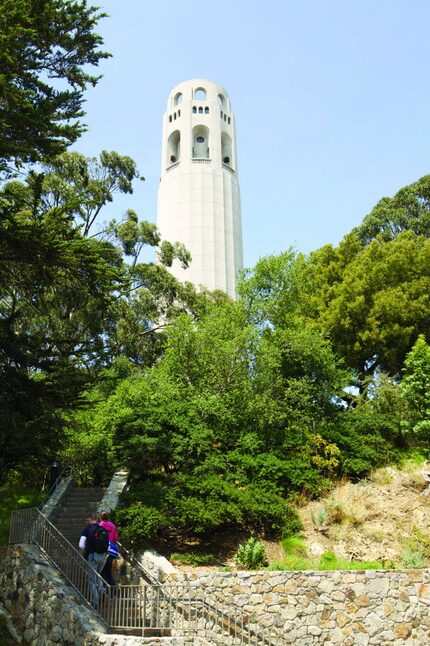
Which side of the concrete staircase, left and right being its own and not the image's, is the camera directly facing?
front

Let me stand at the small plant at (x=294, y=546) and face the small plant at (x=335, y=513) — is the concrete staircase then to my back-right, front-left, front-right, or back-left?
back-left

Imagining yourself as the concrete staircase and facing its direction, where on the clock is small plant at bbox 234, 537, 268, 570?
The small plant is roughly at 10 o'clock from the concrete staircase.

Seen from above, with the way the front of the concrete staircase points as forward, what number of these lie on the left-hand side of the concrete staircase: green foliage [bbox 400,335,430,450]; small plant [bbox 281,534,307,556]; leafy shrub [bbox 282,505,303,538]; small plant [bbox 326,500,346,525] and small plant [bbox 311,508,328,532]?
5

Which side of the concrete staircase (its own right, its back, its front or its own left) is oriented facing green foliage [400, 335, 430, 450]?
left

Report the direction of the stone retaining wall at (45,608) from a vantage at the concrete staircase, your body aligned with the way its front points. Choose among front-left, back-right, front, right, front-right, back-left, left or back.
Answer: front

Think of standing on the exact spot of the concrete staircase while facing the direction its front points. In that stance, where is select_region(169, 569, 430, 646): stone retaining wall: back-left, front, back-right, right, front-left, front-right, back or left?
front-left

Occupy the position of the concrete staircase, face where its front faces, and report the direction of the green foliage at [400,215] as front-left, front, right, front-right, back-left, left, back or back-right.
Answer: back-left

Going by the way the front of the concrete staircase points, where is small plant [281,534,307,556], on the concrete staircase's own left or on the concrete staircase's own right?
on the concrete staircase's own left

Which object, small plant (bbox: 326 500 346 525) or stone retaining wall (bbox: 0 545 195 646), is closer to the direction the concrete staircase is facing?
the stone retaining wall

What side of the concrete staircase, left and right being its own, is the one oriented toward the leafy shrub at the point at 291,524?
left
